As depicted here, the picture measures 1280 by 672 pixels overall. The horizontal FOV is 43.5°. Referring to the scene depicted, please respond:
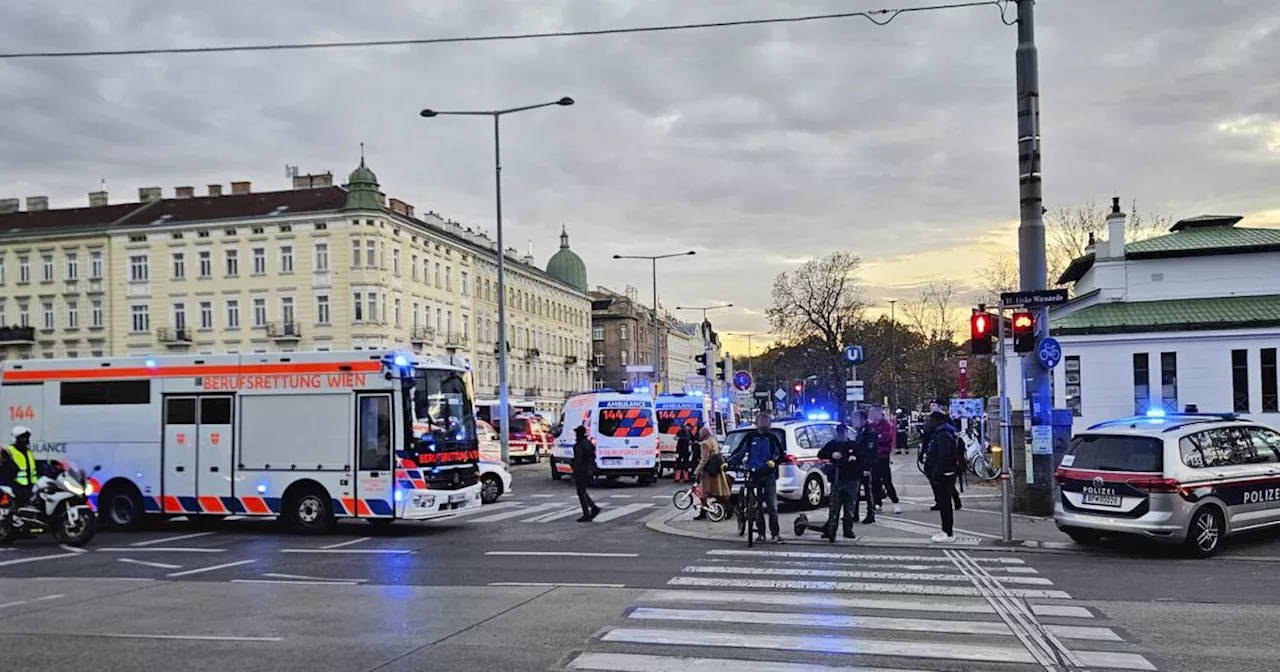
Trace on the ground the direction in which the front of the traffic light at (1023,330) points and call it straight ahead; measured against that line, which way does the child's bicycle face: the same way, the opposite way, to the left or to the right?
to the right

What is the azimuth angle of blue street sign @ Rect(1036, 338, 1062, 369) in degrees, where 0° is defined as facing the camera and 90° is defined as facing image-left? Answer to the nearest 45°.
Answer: approximately 0°

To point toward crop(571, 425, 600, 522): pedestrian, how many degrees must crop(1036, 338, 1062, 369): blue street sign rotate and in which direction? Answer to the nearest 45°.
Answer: approximately 90° to its right

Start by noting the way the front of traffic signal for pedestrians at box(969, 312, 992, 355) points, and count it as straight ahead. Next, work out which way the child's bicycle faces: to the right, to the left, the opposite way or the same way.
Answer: to the right

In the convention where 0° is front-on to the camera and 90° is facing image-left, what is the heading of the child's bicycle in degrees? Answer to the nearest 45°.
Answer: approximately 90°

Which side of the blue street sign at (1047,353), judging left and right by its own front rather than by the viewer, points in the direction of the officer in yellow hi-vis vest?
right
